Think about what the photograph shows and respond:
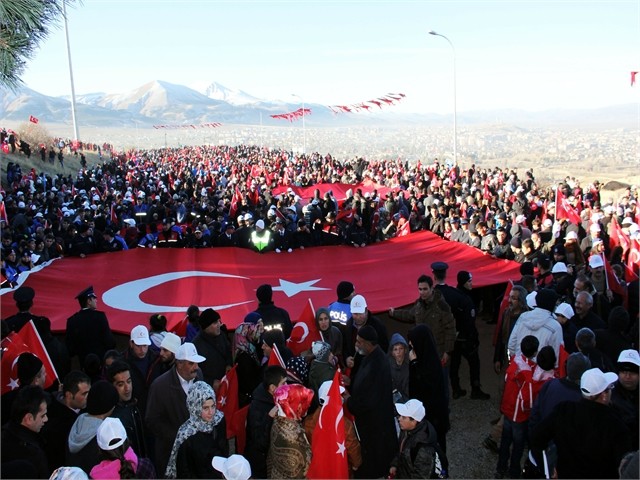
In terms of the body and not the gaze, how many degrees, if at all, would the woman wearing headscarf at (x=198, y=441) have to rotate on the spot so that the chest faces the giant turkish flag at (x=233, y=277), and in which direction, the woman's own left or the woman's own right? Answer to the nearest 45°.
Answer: approximately 135° to the woman's own left

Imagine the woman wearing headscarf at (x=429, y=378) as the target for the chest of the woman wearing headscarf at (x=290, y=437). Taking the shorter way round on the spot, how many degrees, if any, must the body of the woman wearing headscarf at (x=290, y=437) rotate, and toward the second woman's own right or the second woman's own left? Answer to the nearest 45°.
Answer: approximately 45° to the second woman's own right

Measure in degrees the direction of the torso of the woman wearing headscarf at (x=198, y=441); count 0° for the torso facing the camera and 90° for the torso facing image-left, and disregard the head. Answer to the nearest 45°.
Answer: approximately 315°

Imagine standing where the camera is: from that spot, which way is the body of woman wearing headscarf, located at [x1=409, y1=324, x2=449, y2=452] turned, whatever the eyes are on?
to the viewer's left

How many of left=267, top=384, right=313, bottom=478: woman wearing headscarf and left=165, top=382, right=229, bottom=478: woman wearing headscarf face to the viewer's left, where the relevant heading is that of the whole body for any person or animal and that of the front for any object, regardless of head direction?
0

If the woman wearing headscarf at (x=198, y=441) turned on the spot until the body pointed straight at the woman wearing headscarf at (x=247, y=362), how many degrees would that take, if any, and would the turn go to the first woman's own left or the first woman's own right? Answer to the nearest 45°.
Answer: approximately 135° to the first woman's own left

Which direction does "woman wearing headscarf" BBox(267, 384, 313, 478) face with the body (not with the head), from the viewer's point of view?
away from the camera

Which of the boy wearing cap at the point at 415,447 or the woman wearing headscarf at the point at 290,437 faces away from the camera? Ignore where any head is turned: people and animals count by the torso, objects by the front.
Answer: the woman wearing headscarf

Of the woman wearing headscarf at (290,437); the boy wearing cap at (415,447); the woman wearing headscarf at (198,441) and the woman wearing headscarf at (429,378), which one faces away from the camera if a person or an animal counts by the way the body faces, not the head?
the woman wearing headscarf at (290,437)

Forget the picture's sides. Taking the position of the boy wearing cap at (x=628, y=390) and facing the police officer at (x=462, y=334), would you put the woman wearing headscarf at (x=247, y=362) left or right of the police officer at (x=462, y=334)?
left

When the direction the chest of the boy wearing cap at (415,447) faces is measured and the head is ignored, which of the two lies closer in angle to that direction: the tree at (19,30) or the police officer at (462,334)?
the tree
